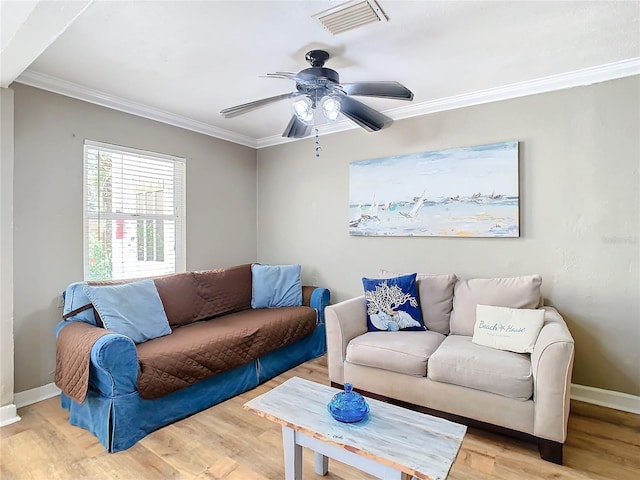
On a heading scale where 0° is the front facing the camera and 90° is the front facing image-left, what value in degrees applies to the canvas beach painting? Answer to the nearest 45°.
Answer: approximately 45°

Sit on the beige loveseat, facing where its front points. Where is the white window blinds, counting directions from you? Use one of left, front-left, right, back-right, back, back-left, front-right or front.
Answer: front-right

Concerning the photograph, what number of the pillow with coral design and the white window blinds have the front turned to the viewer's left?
0

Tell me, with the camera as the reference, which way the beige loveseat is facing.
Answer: facing the viewer and to the left of the viewer

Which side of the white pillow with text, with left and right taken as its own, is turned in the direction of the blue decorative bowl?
front

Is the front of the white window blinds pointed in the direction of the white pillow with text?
yes

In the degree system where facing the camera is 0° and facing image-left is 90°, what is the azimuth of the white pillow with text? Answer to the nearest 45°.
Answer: approximately 45°

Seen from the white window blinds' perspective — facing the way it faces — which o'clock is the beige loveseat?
The beige loveseat is roughly at 12 o'clock from the white window blinds.

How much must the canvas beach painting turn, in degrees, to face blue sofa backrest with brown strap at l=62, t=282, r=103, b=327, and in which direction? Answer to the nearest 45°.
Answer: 0° — it already faces it

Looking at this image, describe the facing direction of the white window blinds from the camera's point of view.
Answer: facing the viewer and to the right of the viewer

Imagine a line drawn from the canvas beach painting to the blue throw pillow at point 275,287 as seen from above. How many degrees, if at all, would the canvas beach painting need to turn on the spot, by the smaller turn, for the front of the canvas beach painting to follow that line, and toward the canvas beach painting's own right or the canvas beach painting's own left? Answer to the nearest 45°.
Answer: approximately 45° to the canvas beach painting's own right

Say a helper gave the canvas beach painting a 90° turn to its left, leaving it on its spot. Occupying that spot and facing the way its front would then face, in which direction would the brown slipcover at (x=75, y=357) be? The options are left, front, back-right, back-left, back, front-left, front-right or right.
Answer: right
